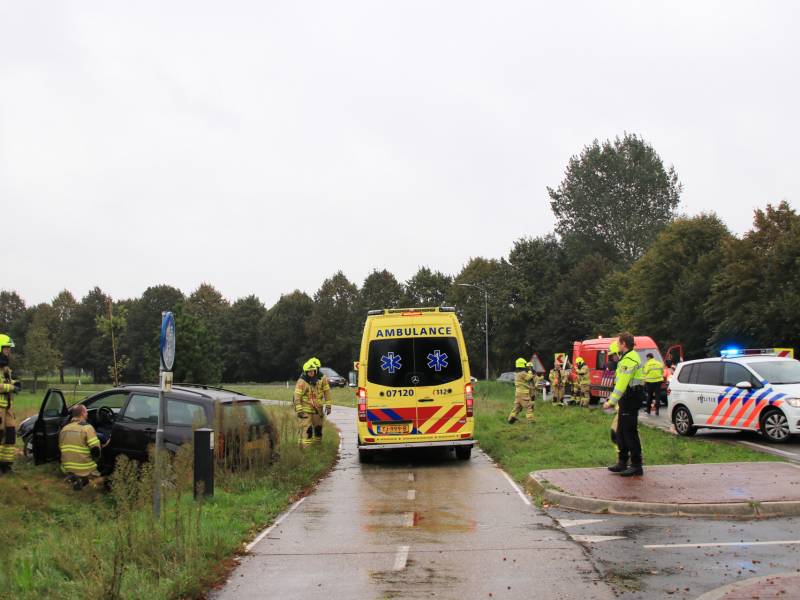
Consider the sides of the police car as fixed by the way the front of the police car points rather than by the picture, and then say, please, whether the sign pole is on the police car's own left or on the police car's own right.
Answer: on the police car's own right

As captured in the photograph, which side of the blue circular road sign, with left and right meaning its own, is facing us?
right

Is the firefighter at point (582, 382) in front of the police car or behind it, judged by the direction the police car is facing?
behind

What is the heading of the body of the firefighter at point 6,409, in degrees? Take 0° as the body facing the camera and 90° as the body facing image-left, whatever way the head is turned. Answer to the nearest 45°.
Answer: approximately 270°

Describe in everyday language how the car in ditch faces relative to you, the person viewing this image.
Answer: facing away from the viewer and to the left of the viewer

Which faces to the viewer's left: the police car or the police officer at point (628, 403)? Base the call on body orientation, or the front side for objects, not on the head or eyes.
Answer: the police officer

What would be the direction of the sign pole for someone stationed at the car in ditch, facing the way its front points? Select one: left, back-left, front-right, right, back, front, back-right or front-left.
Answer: back-left

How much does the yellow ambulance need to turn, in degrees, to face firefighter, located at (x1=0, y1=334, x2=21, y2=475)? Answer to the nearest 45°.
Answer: approximately 90° to its left

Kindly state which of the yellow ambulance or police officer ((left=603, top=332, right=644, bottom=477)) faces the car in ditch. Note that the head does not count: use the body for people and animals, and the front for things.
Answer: the police officer

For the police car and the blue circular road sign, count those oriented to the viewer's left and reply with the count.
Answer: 0

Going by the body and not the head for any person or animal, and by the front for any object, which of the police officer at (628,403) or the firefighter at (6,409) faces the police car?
the firefighter

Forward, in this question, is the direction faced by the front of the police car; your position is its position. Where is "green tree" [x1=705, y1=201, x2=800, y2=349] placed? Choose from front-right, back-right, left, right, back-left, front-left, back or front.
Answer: back-left

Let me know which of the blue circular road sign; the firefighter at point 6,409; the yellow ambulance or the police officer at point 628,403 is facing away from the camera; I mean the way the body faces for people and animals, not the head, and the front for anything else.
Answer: the yellow ambulance
